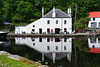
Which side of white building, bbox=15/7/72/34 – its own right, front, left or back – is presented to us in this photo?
front
